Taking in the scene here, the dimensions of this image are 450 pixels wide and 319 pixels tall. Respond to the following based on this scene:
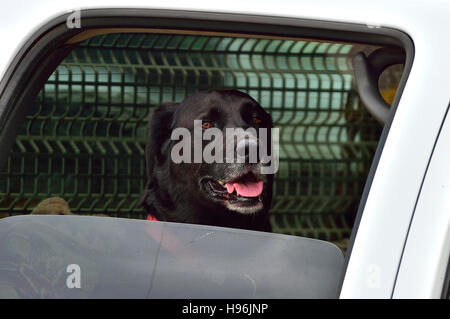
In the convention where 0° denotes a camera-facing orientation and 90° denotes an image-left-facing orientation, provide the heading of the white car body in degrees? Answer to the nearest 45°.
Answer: approximately 90°
